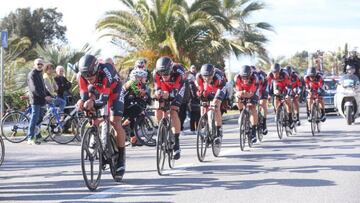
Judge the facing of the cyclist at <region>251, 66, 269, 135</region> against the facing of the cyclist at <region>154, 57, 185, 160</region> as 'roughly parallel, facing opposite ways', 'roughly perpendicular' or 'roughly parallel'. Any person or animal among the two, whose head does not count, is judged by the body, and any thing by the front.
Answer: roughly parallel

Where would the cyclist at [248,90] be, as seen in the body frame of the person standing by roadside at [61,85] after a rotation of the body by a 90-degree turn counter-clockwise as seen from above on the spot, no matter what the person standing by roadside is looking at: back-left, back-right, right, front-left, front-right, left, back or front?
right

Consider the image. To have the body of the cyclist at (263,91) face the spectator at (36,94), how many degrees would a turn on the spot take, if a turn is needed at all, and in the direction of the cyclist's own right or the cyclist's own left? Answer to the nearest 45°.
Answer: approximately 45° to the cyclist's own right

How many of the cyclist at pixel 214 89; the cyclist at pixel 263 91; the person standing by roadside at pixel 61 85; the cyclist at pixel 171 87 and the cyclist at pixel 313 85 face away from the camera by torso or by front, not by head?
0

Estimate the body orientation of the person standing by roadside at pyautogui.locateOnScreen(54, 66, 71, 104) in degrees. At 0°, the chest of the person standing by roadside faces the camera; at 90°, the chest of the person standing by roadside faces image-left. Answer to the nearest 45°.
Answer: approximately 315°

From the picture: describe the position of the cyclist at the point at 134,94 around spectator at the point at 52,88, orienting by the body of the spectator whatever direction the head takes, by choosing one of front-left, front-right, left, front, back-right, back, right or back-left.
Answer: front

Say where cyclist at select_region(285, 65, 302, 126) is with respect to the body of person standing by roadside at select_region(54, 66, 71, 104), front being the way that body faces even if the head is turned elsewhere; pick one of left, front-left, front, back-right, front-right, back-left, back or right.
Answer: front-left

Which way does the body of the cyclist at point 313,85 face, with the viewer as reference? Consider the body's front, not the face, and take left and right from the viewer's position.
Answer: facing the viewer

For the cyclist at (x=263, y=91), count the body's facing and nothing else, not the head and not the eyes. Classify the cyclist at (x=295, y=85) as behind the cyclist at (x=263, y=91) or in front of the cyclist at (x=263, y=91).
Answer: behind

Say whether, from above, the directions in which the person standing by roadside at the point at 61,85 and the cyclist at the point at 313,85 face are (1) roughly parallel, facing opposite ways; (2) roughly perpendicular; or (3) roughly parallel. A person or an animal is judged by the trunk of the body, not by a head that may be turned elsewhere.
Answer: roughly perpendicular

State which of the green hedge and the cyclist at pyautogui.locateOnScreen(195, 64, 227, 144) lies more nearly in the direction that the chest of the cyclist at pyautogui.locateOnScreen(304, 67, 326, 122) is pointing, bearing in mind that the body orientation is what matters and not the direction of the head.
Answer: the cyclist

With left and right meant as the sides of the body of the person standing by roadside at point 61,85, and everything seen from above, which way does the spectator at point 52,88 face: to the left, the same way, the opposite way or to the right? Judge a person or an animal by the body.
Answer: the same way

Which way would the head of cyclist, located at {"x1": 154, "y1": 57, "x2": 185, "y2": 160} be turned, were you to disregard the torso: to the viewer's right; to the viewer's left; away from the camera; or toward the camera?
toward the camera

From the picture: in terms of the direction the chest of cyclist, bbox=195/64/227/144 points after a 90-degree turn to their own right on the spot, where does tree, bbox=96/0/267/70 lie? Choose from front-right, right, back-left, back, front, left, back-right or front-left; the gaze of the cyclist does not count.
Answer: front-right

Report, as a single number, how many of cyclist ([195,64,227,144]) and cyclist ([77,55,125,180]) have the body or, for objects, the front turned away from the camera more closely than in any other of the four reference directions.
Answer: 0

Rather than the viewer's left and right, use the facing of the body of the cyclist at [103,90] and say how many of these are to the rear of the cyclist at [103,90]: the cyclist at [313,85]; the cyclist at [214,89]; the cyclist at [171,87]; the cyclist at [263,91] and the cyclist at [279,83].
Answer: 5

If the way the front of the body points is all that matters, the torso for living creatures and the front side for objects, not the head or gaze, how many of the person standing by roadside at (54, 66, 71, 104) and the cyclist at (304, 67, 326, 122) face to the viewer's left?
0
